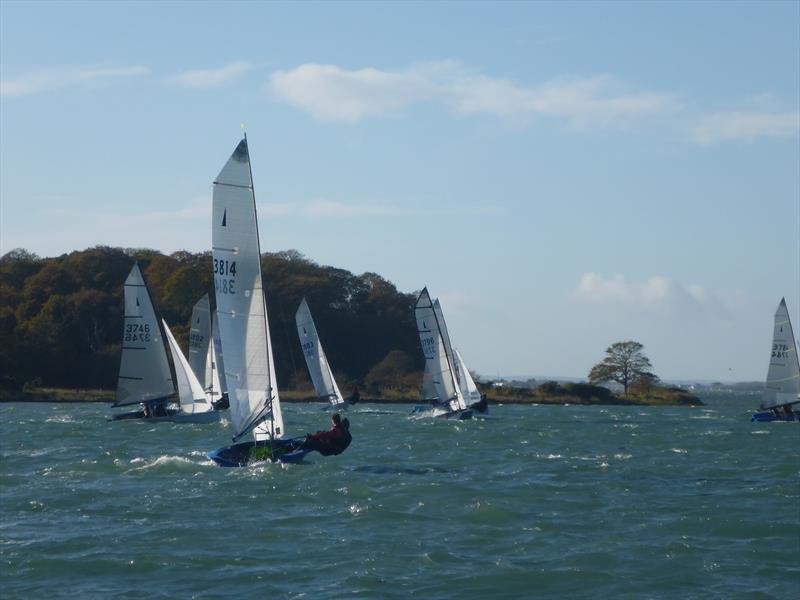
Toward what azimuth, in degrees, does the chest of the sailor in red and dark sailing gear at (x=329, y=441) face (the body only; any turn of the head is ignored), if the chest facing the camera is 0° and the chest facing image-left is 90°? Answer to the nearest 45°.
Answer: approximately 90°

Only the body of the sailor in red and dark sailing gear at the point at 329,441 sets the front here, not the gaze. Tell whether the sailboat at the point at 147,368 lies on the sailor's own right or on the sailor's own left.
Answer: on the sailor's own right
